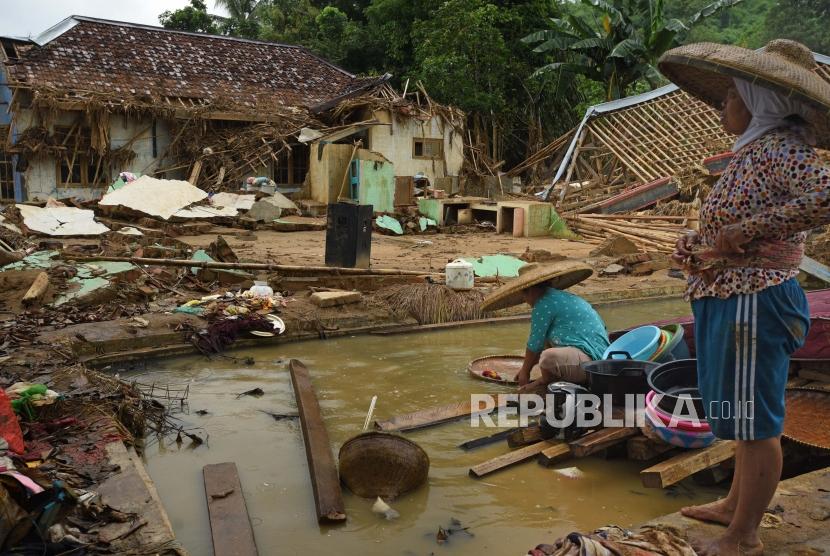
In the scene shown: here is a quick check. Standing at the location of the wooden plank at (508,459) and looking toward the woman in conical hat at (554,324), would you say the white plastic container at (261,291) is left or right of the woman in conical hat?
left

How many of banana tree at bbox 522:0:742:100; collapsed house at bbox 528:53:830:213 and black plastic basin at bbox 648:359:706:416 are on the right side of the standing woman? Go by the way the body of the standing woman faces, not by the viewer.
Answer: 3

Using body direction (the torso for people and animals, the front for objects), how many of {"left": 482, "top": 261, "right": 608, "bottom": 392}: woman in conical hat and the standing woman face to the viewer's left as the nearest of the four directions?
2

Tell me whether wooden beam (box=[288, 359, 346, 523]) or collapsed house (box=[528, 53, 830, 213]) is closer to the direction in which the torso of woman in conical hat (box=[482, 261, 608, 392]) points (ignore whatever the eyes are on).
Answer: the wooden beam

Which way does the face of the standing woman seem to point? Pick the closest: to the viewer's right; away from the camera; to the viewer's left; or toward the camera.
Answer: to the viewer's left

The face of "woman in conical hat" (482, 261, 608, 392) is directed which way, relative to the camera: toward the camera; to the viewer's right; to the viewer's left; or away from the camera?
to the viewer's left

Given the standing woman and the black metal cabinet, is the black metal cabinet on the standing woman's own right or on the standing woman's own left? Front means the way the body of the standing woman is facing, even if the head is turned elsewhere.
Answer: on the standing woman's own right

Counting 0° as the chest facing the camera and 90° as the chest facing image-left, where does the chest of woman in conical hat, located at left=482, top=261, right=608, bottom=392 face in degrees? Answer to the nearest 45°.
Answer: approximately 90°

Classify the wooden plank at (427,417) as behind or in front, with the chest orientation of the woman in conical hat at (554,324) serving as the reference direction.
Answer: in front

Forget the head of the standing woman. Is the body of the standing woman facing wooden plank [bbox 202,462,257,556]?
yes

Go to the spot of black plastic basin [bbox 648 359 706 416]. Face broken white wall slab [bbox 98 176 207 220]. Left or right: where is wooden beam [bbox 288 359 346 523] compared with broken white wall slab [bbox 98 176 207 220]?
left

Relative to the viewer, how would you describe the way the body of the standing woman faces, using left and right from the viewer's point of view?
facing to the left of the viewer
